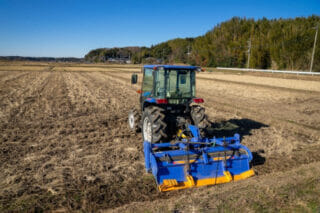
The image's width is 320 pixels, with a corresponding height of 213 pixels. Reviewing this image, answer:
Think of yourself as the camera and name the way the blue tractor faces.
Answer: facing away from the viewer and to the left of the viewer
